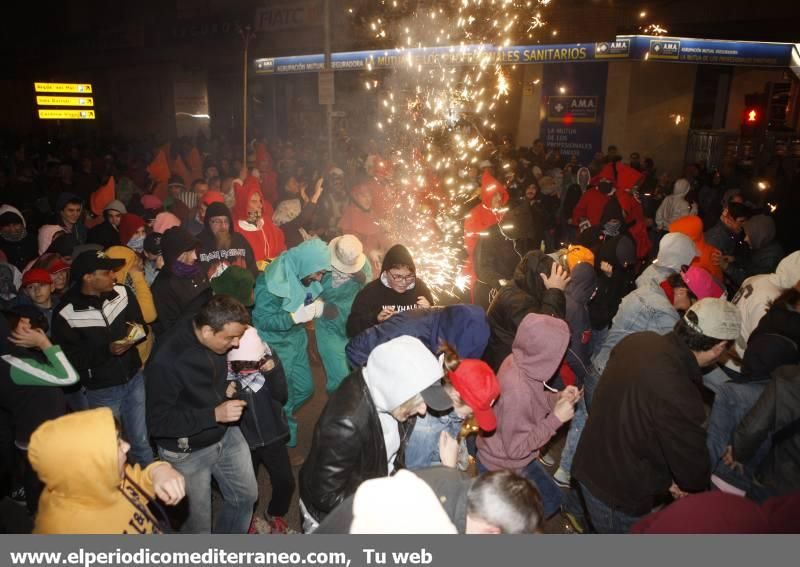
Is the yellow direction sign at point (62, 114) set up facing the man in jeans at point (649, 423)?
yes

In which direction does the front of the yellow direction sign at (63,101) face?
toward the camera

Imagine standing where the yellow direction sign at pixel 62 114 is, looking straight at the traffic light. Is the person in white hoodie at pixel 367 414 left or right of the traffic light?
right

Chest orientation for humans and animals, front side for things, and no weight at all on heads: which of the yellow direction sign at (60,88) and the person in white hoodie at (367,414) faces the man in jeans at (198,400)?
the yellow direction sign

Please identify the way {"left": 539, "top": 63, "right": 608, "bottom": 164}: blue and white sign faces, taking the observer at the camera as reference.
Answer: facing the viewer

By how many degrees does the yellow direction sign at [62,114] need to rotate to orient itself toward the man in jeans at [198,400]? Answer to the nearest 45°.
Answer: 0° — it already faces them

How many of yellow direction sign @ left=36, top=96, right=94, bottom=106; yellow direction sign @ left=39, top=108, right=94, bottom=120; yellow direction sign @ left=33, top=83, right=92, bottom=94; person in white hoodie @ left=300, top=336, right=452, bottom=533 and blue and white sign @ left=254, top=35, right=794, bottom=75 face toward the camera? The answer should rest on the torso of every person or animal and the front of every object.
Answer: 4

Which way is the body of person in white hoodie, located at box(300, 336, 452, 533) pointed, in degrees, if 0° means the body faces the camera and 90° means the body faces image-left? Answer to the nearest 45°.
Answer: approximately 270°

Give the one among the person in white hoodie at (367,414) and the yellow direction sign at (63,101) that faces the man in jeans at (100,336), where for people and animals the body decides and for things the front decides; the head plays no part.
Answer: the yellow direction sign

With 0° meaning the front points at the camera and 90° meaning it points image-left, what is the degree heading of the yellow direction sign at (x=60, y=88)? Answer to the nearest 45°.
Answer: approximately 0°

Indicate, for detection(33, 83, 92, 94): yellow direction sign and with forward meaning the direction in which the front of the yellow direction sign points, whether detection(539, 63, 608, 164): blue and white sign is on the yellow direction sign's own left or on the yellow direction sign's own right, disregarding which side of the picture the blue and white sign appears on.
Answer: on the yellow direction sign's own left

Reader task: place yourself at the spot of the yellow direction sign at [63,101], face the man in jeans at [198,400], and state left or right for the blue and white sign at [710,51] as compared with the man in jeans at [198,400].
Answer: left

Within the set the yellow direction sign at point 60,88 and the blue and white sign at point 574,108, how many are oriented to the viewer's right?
0

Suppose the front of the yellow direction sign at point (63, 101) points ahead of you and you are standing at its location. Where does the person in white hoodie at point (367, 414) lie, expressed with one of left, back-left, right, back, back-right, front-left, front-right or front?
front

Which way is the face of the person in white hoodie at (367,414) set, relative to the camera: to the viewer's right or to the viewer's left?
to the viewer's right
